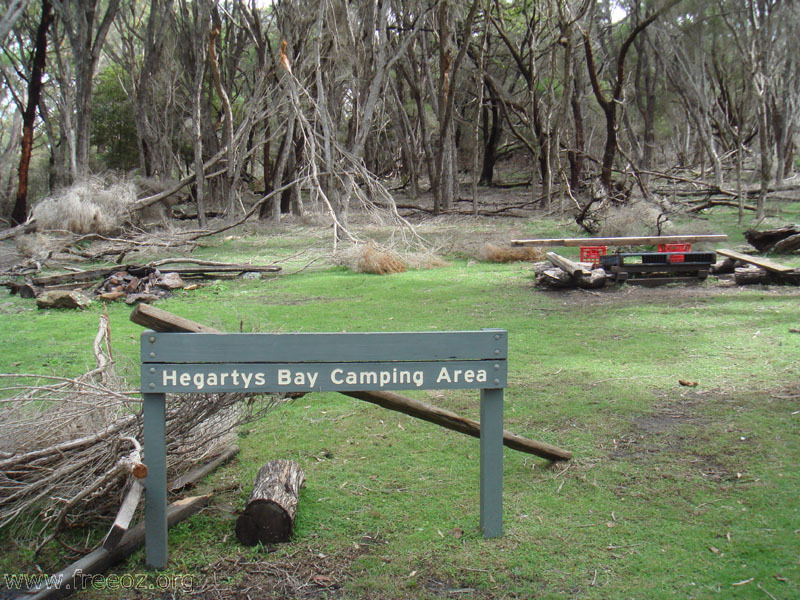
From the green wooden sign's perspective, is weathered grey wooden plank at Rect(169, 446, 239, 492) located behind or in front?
behind

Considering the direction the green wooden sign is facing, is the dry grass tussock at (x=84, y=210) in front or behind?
behind

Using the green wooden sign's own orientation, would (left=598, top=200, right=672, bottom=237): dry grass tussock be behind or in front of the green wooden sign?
behind

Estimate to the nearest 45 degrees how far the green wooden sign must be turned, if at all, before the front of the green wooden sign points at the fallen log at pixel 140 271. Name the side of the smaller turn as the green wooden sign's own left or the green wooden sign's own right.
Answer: approximately 180°

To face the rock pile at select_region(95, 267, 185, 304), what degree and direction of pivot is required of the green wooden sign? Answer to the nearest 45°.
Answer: approximately 180°

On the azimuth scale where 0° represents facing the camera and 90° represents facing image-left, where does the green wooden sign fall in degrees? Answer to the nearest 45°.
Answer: approximately 0°
